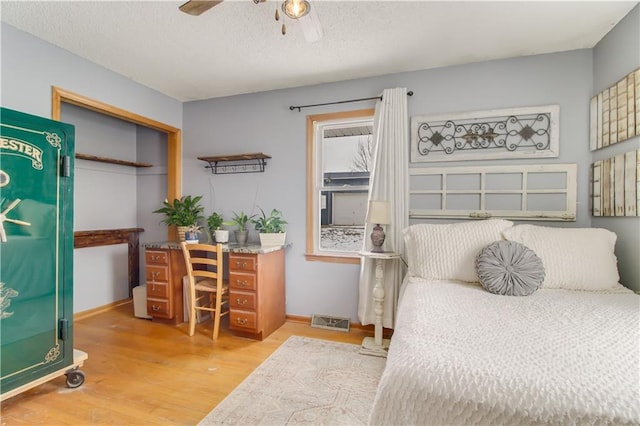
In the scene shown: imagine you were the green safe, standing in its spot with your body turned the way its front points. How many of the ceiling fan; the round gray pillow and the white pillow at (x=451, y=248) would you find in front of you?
3

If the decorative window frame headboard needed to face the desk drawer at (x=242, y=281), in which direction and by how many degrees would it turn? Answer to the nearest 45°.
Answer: approximately 45° to its right

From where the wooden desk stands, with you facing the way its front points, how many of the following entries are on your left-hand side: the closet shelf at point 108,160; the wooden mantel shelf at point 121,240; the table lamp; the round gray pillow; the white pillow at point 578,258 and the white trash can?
3

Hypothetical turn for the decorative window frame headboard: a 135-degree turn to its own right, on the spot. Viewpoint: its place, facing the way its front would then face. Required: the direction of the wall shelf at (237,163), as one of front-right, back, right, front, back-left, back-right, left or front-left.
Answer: front-left

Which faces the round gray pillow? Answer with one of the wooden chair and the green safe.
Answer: the green safe

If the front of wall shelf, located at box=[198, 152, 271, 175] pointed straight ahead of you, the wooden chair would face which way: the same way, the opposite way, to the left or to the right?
the opposite way

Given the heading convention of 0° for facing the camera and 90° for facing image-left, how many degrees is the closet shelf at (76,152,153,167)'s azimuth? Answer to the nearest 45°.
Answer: approximately 315°

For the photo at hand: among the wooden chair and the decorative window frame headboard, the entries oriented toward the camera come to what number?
1

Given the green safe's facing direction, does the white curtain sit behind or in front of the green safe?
in front

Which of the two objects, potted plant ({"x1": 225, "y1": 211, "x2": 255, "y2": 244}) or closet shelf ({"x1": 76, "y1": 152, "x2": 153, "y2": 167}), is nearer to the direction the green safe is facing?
the potted plant

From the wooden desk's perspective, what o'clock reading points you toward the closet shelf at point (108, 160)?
The closet shelf is roughly at 3 o'clock from the wooden desk.

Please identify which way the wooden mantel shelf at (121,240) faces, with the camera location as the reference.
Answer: facing the viewer and to the right of the viewer

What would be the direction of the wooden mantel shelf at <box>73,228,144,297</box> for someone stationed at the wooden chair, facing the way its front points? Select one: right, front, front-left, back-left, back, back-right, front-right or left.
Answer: left
